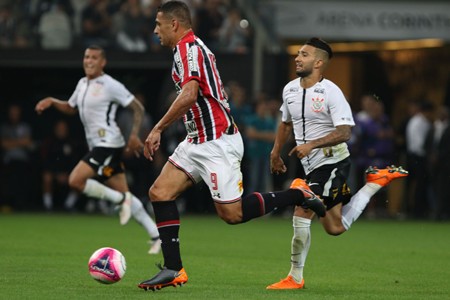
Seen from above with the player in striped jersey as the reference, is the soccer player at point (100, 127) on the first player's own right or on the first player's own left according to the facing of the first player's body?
on the first player's own right

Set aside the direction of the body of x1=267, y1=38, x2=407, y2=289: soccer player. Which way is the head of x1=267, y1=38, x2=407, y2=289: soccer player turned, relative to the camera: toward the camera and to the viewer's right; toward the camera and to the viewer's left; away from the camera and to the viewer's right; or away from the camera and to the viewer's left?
toward the camera and to the viewer's left

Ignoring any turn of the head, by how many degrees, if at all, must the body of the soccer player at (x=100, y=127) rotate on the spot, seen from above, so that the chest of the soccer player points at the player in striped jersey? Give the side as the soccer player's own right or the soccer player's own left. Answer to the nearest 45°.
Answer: approximately 45° to the soccer player's own left

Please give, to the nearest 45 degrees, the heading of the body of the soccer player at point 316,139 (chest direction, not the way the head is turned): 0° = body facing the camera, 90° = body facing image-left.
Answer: approximately 45°

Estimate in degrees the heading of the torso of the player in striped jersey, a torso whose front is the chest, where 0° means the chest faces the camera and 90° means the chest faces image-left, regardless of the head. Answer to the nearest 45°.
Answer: approximately 90°

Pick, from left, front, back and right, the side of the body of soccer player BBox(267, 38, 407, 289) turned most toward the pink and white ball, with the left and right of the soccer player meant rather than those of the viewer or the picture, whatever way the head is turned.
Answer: front
